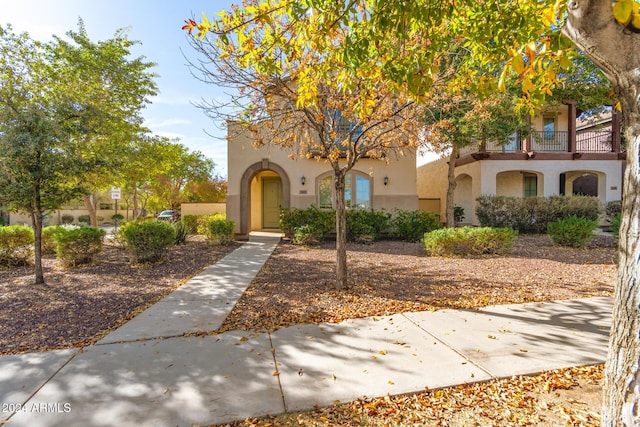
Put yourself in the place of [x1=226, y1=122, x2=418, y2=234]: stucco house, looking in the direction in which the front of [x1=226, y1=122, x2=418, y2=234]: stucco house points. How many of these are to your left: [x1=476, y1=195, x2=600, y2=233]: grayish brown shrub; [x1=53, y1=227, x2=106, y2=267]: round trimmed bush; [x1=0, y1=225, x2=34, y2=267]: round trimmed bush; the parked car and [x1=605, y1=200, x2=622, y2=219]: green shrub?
2

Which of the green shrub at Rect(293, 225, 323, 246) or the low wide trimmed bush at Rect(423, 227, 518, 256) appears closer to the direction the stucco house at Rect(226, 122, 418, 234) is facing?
the green shrub

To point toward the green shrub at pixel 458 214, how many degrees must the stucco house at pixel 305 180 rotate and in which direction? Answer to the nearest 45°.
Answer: approximately 135° to its left

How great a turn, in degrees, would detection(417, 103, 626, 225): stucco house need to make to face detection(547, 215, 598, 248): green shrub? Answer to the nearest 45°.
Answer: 0° — it already faces it

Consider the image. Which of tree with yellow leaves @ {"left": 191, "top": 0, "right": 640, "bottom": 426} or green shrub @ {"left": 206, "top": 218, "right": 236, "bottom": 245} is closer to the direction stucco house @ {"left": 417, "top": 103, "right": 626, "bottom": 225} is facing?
the tree with yellow leaves

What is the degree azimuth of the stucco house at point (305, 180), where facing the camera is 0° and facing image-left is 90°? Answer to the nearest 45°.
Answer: approximately 0°

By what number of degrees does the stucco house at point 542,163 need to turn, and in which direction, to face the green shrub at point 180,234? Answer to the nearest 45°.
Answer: approximately 45° to its right

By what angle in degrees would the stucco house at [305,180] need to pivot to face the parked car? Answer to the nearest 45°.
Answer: approximately 135° to its right

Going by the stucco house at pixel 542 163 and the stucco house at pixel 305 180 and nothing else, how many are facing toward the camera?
2

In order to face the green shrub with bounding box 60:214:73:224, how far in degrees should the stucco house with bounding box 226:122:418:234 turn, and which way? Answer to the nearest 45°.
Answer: approximately 135° to its right

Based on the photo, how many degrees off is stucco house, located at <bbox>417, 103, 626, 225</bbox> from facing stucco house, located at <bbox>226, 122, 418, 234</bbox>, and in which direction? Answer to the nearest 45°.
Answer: approximately 45° to its right

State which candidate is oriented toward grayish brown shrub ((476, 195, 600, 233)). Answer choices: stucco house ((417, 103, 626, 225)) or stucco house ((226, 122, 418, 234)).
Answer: stucco house ((417, 103, 626, 225))

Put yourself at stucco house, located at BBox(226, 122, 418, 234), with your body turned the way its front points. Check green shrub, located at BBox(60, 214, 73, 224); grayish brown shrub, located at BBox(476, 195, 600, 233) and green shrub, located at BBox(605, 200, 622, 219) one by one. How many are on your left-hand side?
2

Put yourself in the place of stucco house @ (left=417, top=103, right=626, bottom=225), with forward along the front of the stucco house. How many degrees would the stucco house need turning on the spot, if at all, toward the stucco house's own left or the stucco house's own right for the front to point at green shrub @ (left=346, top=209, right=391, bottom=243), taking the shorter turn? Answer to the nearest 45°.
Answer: approximately 45° to the stucco house's own right

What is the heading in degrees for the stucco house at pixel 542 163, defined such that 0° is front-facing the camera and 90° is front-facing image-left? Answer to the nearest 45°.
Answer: approximately 0°
